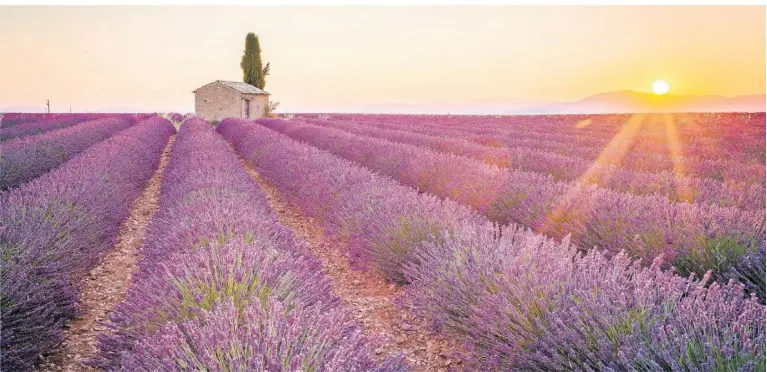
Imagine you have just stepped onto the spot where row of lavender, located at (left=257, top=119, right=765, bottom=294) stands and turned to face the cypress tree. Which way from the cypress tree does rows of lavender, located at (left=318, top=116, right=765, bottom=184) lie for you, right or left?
right

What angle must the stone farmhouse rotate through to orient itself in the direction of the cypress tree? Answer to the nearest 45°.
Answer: approximately 135° to its left

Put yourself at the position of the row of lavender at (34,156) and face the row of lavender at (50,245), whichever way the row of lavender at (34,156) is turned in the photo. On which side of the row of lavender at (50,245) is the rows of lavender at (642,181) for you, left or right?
left

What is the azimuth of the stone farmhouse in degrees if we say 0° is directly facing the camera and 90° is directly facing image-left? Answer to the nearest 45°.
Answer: approximately 315°

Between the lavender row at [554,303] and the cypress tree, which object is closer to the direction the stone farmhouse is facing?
the lavender row

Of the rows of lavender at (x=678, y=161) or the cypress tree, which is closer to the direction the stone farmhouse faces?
the rows of lavender

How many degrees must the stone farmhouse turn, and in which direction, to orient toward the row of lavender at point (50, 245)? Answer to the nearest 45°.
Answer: approximately 45° to its right

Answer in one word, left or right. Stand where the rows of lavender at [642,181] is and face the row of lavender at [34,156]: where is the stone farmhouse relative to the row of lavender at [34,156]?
right
